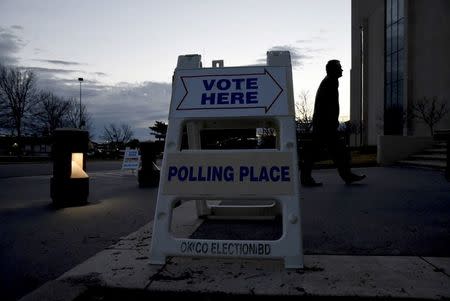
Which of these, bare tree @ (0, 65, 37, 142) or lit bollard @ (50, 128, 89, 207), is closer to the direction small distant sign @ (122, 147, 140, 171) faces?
the lit bollard

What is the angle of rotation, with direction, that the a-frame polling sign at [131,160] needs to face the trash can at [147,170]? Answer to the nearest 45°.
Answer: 0° — it already faces it

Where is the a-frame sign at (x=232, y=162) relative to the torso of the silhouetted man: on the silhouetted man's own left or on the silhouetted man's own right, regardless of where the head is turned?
on the silhouetted man's own right

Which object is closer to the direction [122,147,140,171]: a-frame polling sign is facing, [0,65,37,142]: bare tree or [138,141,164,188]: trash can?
the trash can

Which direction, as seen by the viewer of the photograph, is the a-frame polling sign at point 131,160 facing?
facing the viewer

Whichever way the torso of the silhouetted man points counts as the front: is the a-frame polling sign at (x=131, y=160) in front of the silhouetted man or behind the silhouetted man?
behind

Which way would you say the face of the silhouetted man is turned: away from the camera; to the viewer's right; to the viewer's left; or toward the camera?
to the viewer's right

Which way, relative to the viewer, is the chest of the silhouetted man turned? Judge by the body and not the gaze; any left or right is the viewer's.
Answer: facing to the right of the viewer

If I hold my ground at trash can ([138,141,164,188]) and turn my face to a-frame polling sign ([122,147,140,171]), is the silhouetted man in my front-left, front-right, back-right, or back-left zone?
back-right

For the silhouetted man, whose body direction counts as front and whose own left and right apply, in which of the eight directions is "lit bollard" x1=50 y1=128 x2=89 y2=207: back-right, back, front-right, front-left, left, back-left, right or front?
back-right

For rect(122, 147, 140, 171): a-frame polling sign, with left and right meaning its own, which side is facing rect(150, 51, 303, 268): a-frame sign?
front

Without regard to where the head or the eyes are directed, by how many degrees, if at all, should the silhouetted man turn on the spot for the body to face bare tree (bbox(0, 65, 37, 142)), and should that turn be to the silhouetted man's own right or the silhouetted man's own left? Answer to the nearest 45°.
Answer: approximately 135° to the silhouetted man's own left

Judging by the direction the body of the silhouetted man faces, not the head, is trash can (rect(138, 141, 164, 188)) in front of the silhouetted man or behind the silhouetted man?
behind
